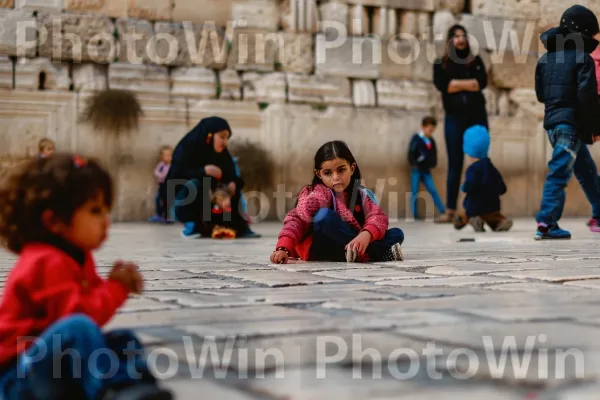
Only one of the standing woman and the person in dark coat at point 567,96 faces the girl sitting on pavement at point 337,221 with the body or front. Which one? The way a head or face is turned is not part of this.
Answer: the standing woman

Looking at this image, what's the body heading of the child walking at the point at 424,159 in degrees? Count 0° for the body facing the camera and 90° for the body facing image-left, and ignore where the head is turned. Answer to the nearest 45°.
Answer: approximately 315°

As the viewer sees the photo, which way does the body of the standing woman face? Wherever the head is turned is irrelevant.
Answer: toward the camera

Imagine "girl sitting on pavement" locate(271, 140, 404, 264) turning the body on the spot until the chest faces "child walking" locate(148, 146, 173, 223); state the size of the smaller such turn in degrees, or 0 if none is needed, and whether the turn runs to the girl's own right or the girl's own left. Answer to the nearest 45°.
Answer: approximately 180°

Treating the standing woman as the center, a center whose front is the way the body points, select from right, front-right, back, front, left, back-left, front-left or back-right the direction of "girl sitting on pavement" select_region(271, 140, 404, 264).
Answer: front

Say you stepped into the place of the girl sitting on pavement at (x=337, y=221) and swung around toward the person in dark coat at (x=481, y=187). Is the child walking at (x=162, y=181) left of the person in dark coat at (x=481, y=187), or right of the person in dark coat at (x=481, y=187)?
left

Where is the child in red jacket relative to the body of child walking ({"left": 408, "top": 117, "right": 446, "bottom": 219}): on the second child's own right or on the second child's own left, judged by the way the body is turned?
on the second child's own right

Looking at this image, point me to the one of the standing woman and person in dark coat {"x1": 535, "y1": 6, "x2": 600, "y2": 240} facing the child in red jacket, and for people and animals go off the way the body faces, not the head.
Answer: the standing woman
